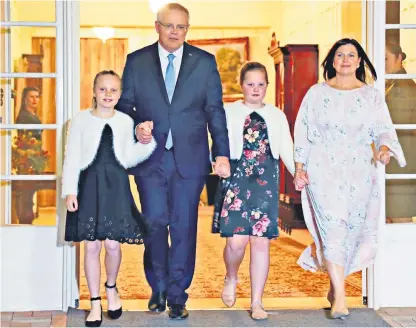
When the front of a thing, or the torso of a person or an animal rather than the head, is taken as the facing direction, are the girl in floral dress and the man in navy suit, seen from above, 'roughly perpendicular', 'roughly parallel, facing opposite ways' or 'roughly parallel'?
roughly parallel

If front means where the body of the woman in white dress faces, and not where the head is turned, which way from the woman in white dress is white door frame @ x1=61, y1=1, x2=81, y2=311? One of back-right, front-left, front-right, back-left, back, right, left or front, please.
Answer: right

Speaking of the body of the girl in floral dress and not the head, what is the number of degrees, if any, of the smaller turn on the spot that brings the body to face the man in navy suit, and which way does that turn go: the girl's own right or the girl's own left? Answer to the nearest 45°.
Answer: approximately 90° to the girl's own right

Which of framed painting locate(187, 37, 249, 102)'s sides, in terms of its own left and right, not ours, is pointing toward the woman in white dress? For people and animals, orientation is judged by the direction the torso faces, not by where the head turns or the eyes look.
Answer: front

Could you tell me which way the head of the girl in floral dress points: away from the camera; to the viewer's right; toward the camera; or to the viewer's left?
toward the camera

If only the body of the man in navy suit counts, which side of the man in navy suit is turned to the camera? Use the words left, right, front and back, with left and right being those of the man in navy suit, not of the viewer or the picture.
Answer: front

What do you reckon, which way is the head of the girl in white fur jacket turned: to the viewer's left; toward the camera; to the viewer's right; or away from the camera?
toward the camera

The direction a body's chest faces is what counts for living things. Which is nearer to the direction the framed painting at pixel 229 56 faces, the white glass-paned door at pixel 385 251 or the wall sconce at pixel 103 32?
the white glass-paned door

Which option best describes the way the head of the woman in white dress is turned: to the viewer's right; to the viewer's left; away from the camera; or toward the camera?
toward the camera

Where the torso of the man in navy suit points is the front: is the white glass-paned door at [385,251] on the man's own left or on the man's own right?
on the man's own left

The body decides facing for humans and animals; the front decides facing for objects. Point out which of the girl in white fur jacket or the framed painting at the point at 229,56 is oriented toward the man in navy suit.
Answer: the framed painting

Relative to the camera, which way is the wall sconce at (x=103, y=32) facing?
toward the camera

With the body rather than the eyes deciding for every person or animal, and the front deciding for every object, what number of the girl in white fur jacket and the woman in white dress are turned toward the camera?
2

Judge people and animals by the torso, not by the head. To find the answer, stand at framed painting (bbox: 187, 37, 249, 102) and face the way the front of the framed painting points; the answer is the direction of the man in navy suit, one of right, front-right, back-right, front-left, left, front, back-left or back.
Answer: front

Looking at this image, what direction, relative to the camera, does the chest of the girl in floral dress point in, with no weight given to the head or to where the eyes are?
toward the camera
